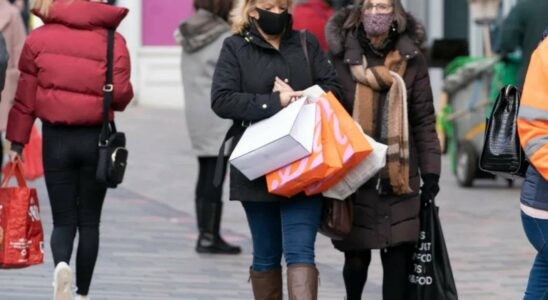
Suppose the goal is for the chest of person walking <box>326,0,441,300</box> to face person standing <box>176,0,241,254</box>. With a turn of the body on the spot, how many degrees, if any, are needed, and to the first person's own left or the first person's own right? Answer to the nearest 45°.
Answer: approximately 135° to the first person's own right

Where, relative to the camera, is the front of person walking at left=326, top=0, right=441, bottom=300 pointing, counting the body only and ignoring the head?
toward the camera

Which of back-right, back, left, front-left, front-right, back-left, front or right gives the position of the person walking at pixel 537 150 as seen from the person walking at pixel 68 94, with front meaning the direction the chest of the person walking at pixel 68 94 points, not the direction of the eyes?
back-right

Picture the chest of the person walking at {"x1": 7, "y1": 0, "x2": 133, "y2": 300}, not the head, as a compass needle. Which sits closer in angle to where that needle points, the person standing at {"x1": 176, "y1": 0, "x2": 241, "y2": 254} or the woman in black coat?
the person standing

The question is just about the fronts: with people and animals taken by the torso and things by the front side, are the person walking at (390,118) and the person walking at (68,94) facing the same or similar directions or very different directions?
very different directions

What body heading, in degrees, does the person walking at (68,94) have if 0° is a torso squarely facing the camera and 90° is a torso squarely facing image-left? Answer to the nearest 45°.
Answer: approximately 180°

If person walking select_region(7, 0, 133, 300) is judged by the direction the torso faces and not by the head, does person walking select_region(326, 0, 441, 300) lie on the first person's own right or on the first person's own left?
on the first person's own right
